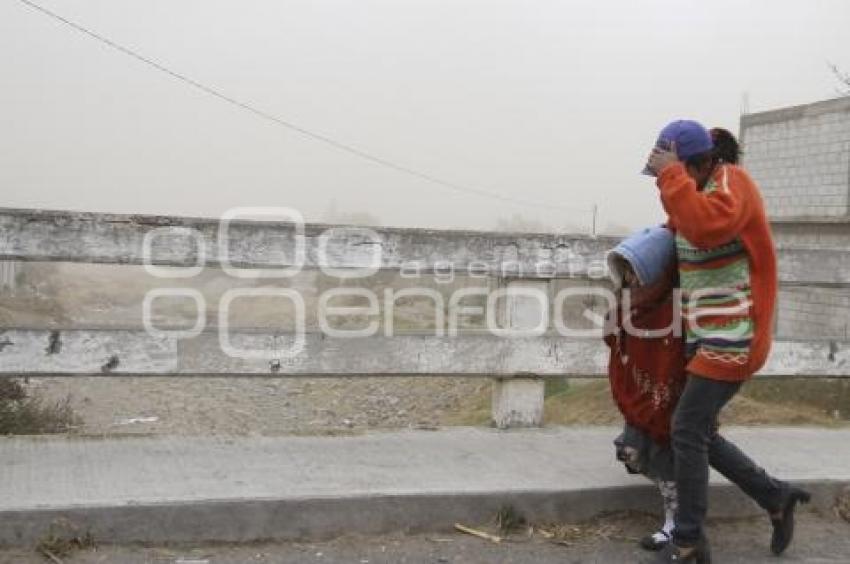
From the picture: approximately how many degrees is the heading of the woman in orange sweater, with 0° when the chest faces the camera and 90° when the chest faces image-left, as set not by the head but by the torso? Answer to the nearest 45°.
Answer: approximately 90°

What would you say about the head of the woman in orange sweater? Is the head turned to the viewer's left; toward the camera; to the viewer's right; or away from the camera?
to the viewer's left
